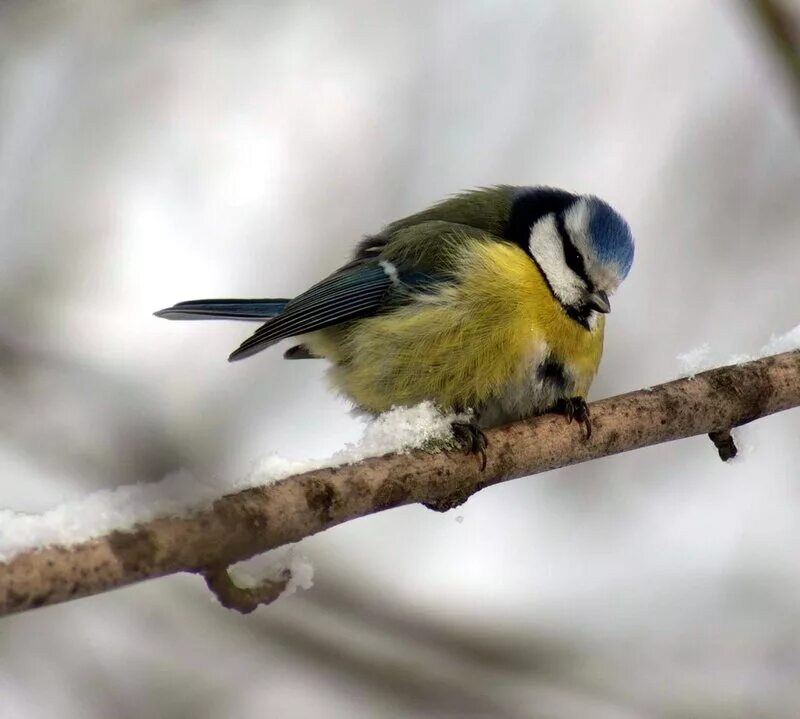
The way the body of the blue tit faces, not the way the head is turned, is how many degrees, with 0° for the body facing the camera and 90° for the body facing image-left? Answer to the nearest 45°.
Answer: approximately 315°
